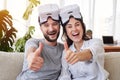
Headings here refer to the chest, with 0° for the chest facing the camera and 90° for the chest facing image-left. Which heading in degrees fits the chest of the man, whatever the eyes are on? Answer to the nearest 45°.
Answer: approximately 0°

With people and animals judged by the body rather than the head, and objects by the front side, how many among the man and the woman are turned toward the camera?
2

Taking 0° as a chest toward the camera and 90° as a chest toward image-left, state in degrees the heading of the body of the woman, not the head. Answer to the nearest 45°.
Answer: approximately 0°

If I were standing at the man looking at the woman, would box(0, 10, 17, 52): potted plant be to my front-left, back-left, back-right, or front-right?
back-left
